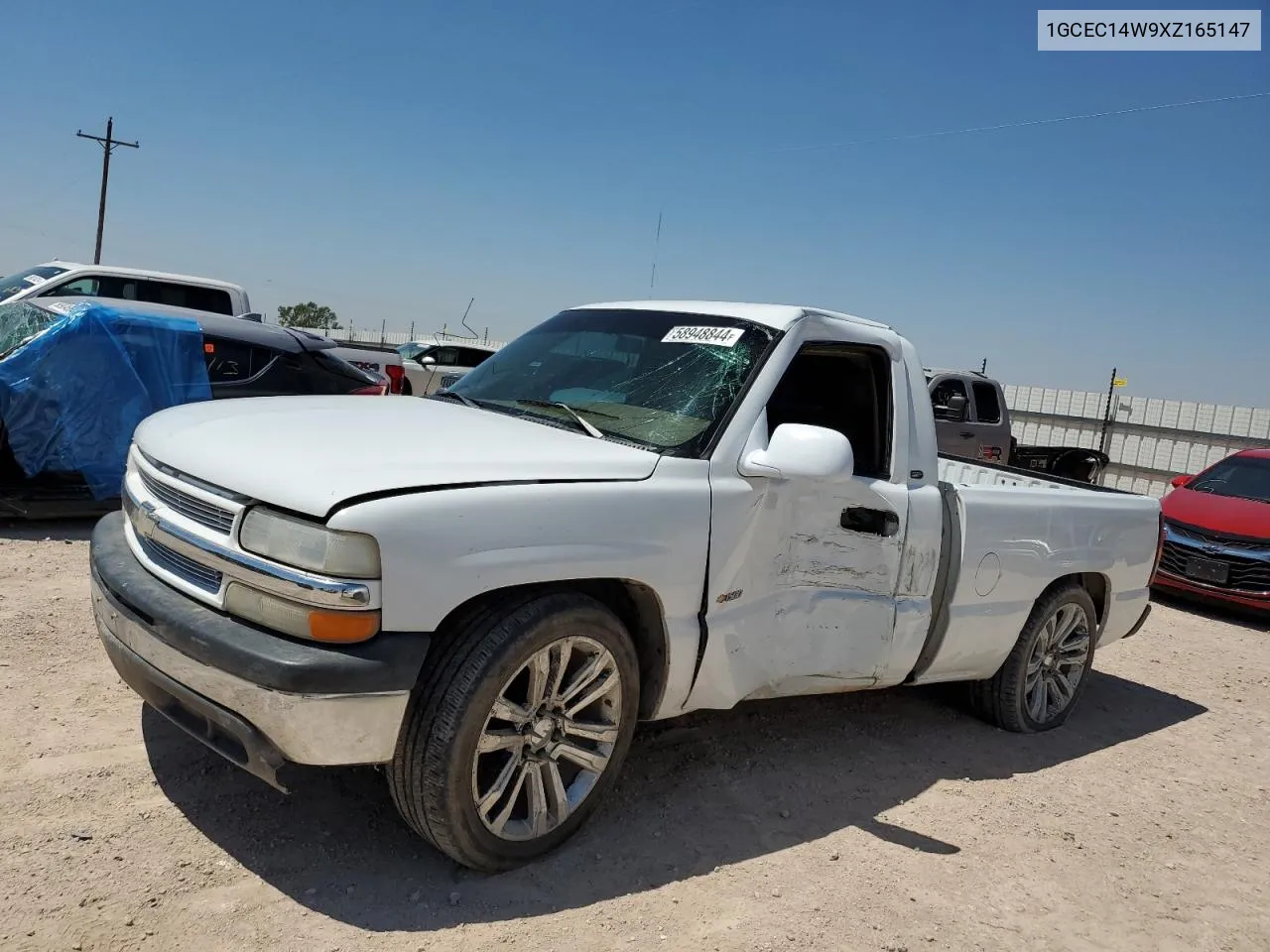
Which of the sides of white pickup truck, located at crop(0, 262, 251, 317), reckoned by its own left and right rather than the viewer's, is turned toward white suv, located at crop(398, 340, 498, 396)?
back

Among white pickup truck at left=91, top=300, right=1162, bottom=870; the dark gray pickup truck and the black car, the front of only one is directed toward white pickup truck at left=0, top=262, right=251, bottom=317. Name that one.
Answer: the dark gray pickup truck

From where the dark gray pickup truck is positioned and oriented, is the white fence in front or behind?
behind

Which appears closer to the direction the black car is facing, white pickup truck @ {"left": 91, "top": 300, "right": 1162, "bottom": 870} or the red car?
the white pickup truck
